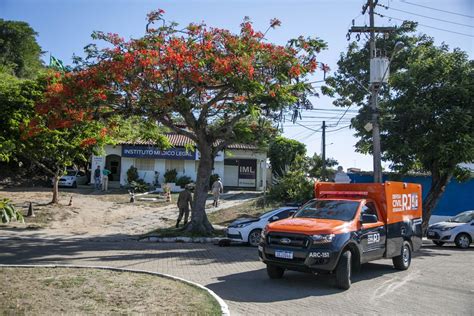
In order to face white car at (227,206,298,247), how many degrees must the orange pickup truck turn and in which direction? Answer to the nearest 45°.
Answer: approximately 90° to its right

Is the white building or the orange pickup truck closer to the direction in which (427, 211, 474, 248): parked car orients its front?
the orange pickup truck

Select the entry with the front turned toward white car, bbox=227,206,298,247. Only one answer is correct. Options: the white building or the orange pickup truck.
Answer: the white building

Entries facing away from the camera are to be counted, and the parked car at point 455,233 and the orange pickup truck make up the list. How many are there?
0

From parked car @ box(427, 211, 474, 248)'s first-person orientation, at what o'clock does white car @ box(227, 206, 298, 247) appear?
The white car is roughly at 12 o'clock from the parked car.

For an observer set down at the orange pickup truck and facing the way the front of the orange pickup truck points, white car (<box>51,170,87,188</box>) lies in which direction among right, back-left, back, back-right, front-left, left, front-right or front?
right

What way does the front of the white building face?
toward the camera

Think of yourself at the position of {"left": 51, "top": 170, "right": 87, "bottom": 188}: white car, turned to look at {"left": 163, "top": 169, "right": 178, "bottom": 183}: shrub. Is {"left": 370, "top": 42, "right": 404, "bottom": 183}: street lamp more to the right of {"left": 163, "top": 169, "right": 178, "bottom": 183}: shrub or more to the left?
right

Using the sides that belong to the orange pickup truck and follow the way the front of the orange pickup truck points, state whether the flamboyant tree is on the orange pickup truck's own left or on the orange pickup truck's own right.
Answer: on the orange pickup truck's own right

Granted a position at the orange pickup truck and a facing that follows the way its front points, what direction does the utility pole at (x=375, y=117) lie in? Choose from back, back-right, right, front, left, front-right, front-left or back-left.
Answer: back-right

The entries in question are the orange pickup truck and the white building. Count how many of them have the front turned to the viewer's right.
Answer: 0

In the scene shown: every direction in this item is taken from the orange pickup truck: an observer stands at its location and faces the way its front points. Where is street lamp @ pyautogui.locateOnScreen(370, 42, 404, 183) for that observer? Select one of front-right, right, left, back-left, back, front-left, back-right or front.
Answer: back-right

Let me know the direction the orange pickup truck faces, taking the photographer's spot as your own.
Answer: facing the viewer and to the left of the viewer

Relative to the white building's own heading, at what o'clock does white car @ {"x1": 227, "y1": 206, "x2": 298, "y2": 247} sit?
The white car is roughly at 12 o'clock from the white building.
